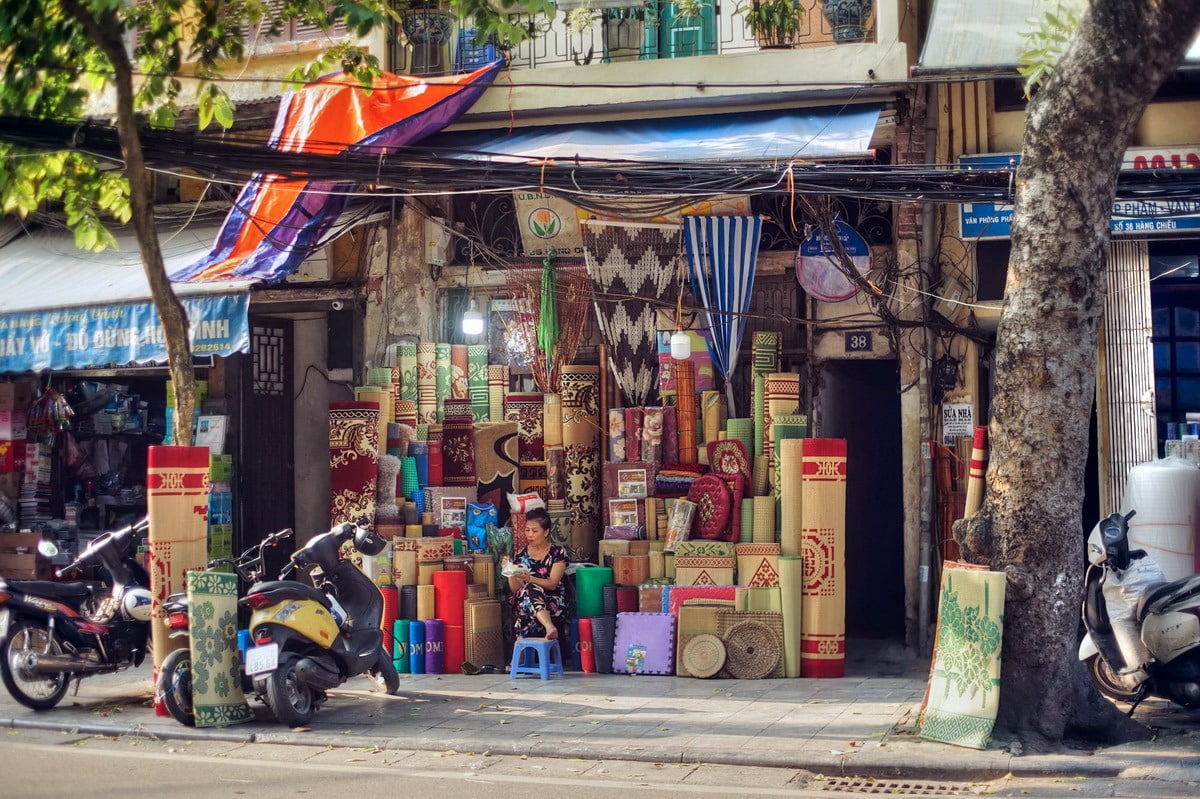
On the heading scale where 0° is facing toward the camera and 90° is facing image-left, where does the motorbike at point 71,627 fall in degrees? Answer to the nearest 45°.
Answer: approximately 225°

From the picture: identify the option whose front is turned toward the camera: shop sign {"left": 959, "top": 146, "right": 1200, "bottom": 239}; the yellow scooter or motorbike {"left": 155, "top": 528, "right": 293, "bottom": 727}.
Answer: the shop sign

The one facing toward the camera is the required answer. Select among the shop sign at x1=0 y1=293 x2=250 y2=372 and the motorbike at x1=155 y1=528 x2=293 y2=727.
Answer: the shop sign

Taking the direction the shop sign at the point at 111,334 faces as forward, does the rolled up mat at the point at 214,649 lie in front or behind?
in front

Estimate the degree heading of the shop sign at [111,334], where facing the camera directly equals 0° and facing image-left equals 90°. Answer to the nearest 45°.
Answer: approximately 0°

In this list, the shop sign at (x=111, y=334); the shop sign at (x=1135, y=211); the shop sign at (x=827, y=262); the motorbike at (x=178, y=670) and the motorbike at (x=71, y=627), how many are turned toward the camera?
3

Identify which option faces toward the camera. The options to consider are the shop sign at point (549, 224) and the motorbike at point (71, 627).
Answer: the shop sign

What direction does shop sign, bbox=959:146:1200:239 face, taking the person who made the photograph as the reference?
facing the viewer

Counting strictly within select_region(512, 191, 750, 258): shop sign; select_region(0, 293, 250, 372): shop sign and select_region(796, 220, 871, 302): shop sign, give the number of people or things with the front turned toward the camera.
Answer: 3

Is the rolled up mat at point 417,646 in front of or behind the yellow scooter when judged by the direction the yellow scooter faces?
in front

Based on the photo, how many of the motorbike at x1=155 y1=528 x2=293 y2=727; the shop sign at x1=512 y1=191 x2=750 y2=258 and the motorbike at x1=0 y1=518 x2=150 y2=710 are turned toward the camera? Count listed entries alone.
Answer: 1

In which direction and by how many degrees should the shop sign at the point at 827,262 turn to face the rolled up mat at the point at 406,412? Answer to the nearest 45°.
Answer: approximately 90° to its right

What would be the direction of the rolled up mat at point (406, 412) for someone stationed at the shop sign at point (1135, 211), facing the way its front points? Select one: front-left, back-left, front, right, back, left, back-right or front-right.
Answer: right

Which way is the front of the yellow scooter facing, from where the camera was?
facing away from the viewer and to the right of the viewer

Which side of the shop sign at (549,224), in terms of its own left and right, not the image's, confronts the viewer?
front
